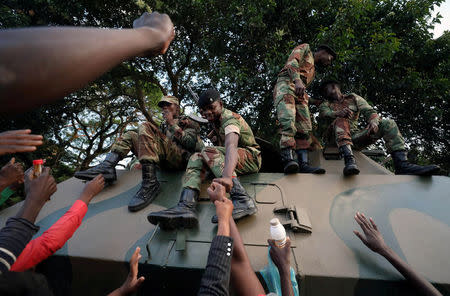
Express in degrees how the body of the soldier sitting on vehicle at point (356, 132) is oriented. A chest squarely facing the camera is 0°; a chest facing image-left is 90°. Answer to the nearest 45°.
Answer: approximately 315°

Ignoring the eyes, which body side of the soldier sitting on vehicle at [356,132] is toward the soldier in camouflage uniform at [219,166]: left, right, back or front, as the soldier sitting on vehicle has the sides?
right

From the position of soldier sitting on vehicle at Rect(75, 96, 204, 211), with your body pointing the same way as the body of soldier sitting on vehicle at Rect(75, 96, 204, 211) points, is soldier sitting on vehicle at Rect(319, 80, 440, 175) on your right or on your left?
on your left

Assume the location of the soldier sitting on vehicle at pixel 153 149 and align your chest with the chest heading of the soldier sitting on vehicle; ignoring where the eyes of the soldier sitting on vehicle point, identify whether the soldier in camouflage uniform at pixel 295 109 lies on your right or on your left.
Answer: on your left
